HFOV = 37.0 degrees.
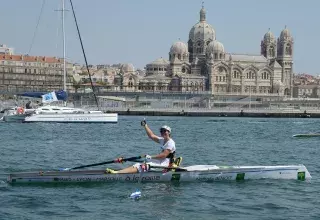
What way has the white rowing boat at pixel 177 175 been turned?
to the viewer's right

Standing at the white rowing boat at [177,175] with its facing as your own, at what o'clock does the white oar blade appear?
The white oar blade is roughly at 4 o'clock from the white rowing boat.
